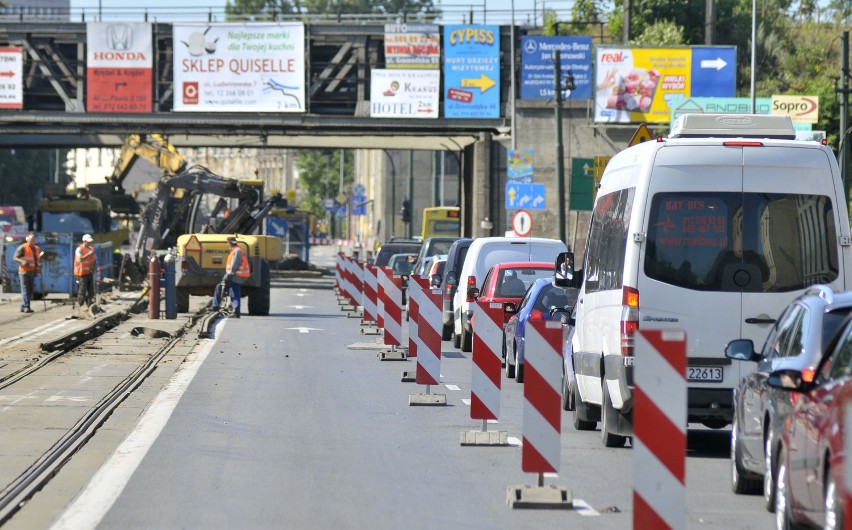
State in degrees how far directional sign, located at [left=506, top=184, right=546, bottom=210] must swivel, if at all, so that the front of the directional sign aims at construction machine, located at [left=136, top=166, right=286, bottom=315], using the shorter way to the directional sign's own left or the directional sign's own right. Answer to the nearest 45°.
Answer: approximately 90° to the directional sign's own right

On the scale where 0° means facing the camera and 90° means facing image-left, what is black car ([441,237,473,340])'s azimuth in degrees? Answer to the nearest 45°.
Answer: approximately 180°

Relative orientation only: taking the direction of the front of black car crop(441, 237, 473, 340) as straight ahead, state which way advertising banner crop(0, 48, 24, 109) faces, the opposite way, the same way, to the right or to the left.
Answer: the opposite way

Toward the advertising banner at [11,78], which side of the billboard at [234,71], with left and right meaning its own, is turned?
right

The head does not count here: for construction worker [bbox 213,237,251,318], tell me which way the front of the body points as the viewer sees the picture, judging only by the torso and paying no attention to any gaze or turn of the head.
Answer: to the viewer's left

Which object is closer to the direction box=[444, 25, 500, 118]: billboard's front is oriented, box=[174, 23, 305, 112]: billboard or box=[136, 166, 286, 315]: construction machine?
the construction machine

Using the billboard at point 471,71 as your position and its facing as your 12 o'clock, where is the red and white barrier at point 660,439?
The red and white barrier is roughly at 12 o'clock from the billboard.

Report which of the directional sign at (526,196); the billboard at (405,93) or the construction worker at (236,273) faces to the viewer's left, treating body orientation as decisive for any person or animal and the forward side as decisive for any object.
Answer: the construction worker
